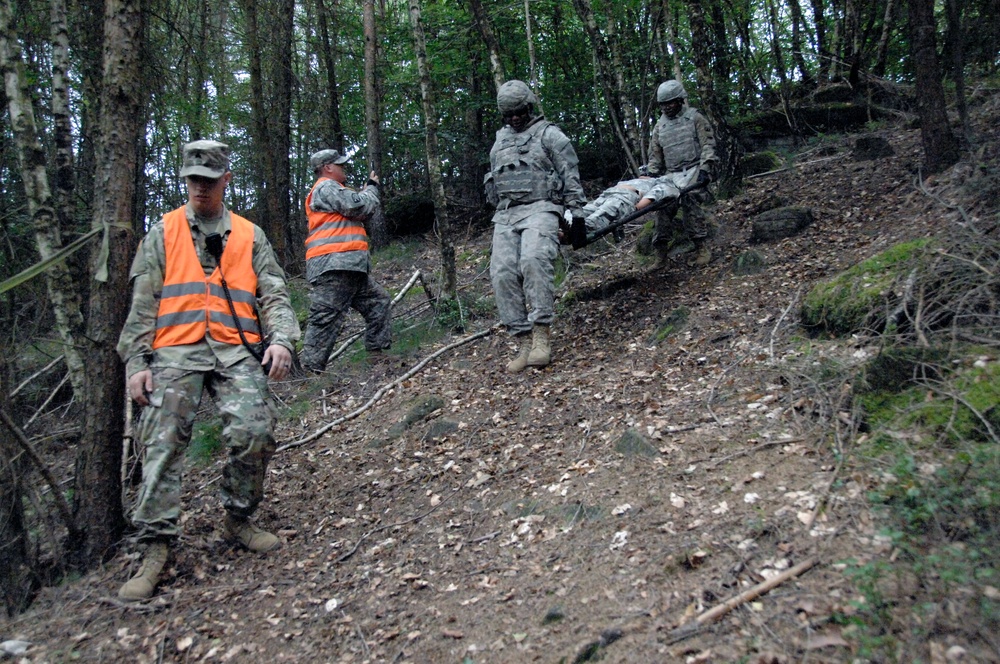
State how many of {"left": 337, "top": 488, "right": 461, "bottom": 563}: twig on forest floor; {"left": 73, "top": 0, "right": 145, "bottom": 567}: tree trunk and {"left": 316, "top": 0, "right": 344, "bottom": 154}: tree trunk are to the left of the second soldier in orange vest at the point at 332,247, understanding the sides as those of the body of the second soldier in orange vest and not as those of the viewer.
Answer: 1

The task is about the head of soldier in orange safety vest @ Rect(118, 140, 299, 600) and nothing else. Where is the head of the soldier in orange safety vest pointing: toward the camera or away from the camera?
toward the camera

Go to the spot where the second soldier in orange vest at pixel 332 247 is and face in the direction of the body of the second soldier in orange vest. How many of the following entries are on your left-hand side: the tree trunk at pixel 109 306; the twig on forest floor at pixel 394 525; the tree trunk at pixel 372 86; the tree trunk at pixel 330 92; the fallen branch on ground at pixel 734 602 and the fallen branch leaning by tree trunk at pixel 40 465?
2

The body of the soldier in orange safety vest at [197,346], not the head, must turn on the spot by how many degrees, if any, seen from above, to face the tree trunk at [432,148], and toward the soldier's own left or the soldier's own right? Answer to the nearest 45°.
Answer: approximately 135° to the soldier's own left

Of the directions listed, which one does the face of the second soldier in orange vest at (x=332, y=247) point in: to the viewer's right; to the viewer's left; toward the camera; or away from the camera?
to the viewer's right

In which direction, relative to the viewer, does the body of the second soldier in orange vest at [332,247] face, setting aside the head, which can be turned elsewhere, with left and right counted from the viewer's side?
facing to the right of the viewer

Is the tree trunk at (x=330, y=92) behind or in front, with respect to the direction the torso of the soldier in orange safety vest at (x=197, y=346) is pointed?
behind

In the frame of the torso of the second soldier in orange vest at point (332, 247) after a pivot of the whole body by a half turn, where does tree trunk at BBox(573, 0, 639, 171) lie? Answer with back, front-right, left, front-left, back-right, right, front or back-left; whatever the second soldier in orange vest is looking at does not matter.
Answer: back-right

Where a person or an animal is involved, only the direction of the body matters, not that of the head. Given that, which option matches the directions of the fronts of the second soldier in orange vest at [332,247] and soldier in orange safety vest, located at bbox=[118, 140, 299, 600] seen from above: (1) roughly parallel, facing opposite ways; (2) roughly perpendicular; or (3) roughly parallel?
roughly perpendicular

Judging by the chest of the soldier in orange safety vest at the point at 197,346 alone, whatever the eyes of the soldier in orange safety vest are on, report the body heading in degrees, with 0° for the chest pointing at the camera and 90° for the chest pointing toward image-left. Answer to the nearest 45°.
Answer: approximately 0°

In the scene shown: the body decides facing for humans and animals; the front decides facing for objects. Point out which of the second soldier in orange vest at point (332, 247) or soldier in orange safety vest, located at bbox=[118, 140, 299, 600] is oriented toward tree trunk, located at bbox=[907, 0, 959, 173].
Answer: the second soldier in orange vest

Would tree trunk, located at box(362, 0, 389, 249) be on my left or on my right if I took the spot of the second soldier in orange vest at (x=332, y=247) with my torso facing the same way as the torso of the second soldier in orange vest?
on my left

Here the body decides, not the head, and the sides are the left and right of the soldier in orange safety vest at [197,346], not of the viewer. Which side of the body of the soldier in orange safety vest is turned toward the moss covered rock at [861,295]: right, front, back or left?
left

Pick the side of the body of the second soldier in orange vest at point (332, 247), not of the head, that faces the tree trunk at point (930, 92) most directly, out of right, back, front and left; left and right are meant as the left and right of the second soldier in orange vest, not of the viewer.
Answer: front

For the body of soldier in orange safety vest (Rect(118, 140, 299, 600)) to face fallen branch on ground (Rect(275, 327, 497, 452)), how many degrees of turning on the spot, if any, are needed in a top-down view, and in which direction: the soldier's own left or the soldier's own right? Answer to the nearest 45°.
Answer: approximately 135° to the soldier's own left
